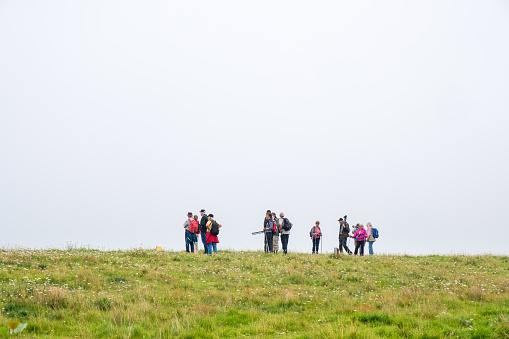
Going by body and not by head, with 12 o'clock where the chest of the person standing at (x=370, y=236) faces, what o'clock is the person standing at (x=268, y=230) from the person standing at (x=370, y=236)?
the person standing at (x=268, y=230) is roughly at 11 o'clock from the person standing at (x=370, y=236).

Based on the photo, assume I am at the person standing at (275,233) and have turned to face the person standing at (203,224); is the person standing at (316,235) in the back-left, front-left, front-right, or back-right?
back-right

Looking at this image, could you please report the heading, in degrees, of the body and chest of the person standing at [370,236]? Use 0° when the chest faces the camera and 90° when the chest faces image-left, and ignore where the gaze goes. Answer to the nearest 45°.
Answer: approximately 90°

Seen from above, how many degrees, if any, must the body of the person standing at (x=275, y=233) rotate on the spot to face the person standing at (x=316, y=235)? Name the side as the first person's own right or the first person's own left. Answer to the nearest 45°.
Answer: approximately 135° to the first person's own right
